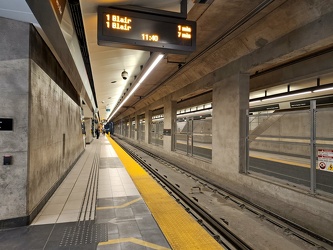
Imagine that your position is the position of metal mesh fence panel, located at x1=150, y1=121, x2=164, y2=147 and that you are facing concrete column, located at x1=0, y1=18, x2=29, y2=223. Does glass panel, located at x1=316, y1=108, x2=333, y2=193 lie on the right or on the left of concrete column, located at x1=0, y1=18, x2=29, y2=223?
left

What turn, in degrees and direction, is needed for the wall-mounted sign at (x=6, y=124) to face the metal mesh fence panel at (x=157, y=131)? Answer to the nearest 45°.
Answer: approximately 135° to its left

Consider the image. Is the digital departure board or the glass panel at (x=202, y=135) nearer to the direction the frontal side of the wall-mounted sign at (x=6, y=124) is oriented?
the digital departure board

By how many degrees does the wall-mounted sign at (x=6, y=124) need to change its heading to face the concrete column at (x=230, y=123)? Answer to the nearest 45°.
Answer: approximately 90° to its left

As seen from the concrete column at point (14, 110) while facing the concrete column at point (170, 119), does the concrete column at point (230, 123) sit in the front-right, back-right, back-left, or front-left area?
front-right

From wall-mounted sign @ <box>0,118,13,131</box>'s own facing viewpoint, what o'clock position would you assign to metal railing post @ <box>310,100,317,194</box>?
The metal railing post is roughly at 10 o'clock from the wall-mounted sign.

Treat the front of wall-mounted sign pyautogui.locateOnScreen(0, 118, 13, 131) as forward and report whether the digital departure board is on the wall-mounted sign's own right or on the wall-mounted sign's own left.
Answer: on the wall-mounted sign's own left

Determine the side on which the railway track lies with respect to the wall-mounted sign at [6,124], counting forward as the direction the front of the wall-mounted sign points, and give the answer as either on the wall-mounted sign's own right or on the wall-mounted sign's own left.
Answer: on the wall-mounted sign's own left

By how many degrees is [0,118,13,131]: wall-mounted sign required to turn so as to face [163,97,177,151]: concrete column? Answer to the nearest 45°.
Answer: approximately 135° to its left

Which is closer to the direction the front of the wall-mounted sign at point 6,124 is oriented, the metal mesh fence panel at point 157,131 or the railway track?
the railway track

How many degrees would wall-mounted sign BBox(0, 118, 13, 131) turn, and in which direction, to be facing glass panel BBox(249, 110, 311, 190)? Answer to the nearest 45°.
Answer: approximately 90° to its left
